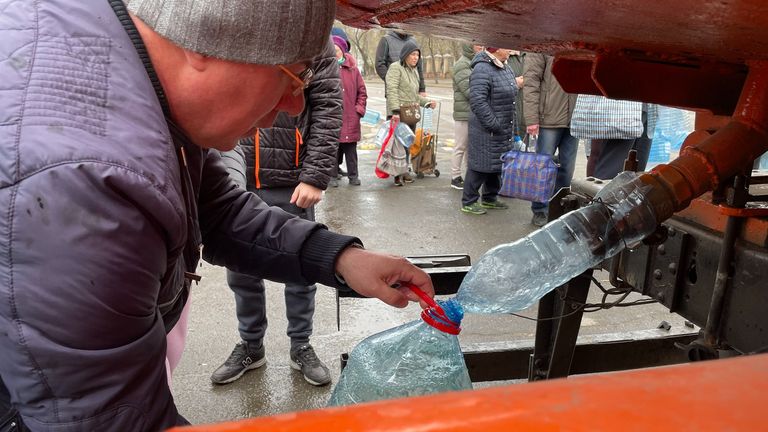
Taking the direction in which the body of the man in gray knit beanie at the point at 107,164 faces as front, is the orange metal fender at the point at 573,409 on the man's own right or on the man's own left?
on the man's own right

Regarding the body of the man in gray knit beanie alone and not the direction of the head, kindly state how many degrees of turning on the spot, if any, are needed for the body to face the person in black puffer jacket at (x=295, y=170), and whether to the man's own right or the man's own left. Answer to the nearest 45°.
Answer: approximately 90° to the man's own left

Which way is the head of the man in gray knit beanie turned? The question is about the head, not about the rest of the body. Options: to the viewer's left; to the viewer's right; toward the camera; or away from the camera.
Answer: to the viewer's right

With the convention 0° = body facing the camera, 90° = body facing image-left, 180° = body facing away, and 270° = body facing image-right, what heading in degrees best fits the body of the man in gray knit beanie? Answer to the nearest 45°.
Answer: approximately 270°

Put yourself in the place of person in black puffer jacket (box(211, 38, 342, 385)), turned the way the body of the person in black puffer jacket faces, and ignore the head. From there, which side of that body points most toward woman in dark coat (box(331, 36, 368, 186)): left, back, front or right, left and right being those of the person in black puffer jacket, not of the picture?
back

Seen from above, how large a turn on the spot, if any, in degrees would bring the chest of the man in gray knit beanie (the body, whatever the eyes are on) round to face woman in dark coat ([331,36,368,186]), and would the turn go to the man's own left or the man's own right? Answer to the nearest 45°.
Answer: approximately 90° to the man's own left

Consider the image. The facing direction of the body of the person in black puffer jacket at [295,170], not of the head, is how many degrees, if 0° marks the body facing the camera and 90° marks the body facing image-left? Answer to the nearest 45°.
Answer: approximately 0°

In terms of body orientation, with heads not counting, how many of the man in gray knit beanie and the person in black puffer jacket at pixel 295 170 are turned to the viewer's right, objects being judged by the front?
1

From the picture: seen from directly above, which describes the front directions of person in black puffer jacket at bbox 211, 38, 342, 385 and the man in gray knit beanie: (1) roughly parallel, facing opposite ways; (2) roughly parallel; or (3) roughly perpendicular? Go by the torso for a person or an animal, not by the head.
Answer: roughly perpendicular
